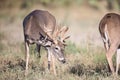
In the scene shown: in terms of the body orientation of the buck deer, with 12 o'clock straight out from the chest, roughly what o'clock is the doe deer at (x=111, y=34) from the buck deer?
The doe deer is roughly at 11 o'clock from the buck deer.

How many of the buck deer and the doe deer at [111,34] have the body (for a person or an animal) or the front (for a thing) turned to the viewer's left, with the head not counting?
0

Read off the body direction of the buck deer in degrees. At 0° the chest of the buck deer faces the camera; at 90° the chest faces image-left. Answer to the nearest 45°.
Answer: approximately 315°

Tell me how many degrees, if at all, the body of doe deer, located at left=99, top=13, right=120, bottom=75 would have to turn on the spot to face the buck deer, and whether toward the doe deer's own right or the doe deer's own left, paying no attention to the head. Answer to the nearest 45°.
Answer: approximately 135° to the doe deer's own left

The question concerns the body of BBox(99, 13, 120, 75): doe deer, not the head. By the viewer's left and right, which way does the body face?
facing away from the viewer and to the right of the viewer
